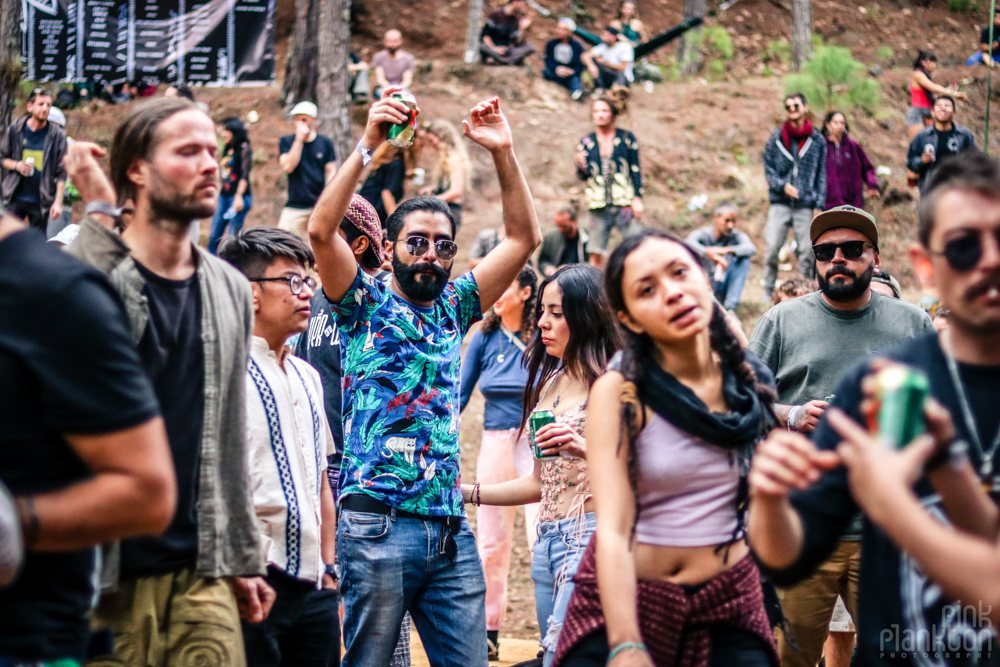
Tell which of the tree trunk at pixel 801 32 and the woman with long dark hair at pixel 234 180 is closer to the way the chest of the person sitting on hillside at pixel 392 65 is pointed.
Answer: the woman with long dark hair

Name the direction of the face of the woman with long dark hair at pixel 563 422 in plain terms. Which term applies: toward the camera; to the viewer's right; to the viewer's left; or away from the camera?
to the viewer's left

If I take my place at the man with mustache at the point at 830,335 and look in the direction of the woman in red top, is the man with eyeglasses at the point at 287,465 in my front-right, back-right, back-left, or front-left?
back-left

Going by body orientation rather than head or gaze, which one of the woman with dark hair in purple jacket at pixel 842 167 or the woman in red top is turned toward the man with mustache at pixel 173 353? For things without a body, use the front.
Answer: the woman with dark hair in purple jacket

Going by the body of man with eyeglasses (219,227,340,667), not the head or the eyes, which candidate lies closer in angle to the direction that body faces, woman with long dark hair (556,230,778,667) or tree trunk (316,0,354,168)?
the woman with long dark hair

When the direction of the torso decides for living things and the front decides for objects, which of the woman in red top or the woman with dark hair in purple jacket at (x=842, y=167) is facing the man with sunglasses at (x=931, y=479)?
the woman with dark hair in purple jacket

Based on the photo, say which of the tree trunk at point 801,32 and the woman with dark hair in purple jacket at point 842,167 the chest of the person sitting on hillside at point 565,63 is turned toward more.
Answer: the woman with dark hair in purple jacket

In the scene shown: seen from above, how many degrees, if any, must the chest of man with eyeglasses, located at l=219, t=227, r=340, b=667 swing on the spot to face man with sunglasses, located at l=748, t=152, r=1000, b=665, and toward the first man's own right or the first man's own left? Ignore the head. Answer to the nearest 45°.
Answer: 0° — they already face them

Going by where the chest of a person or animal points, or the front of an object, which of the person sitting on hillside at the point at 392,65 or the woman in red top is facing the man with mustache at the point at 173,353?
the person sitting on hillside

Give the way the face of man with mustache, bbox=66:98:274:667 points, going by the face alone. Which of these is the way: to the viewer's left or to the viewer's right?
to the viewer's right

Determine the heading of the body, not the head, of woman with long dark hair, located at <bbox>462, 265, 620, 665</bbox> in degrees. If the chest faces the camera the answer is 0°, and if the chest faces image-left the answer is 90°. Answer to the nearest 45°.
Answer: approximately 45°

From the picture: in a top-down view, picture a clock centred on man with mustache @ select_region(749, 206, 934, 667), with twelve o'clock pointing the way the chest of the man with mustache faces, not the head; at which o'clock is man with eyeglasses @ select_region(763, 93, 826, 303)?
The man with eyeglasses is roughly at 6 o'clock from the man with mustache.
